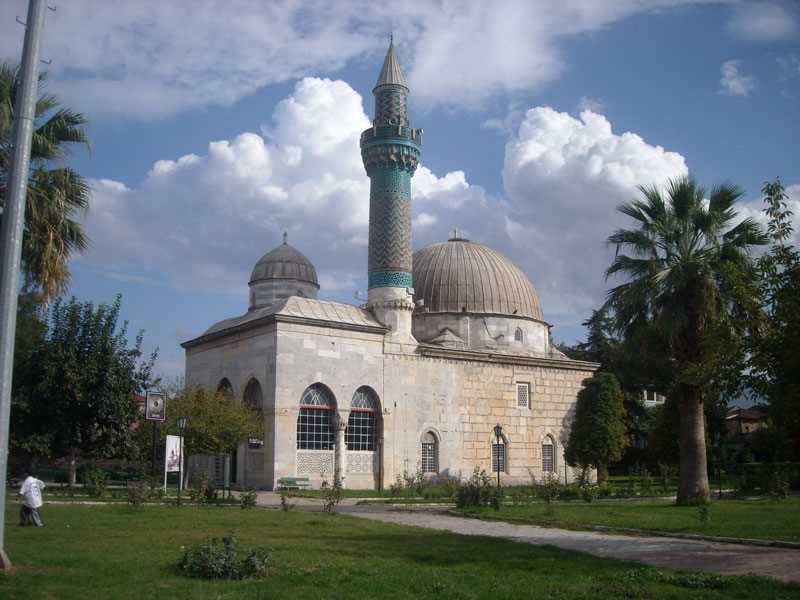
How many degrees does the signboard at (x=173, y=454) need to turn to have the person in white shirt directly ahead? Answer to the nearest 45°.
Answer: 0° — it already faces them

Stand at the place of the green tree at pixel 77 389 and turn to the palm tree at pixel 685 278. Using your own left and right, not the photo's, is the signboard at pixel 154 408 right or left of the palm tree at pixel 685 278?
right

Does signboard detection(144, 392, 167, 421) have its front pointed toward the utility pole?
yes

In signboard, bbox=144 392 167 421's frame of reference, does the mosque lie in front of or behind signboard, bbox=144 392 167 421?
behind

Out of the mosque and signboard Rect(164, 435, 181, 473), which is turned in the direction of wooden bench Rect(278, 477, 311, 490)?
the mosque

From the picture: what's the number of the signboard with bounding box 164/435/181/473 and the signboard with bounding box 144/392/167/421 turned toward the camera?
2

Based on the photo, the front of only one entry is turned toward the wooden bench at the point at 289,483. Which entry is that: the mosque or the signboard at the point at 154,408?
the mosque

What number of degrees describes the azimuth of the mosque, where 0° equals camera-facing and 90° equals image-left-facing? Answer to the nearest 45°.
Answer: approximately 45°

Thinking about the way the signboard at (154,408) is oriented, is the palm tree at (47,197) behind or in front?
in front

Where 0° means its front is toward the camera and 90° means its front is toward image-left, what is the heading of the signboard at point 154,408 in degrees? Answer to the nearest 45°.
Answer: approximately 0°
